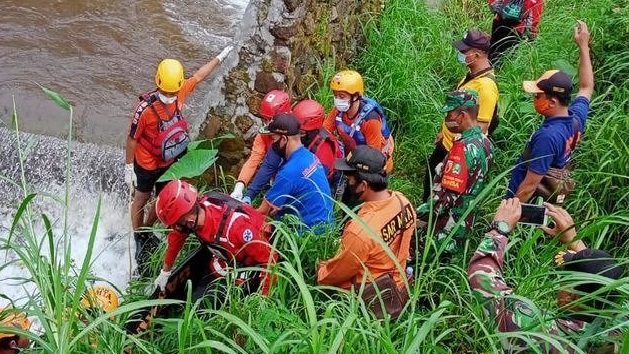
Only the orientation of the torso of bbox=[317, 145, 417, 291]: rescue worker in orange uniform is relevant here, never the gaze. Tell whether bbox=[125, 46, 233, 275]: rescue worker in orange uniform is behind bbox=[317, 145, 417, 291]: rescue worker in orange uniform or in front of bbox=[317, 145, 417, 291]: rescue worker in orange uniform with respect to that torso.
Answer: in front

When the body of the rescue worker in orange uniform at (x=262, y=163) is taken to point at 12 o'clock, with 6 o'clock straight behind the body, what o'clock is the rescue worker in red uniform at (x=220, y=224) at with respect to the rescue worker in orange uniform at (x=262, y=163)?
the rescue worker in red uniform at (x=220, y=224) is roughly at 11 o'clock from the rescue worker in orange uniform at (x=262, y=163).

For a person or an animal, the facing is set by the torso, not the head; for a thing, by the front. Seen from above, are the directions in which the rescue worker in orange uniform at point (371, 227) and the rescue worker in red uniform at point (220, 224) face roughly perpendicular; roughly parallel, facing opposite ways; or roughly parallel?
roughly perpendicular

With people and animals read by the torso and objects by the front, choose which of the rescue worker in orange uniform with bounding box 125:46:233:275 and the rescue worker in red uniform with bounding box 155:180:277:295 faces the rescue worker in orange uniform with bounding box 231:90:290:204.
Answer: the rescue worker in orange uniform with bounding box 125:46:233:275

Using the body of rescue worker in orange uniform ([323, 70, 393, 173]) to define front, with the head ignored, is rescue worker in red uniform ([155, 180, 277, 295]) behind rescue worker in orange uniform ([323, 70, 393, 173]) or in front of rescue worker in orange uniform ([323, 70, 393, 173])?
in front

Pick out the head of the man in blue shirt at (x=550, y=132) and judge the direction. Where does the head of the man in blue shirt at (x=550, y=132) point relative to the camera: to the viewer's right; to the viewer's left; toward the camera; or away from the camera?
to the viewer's left

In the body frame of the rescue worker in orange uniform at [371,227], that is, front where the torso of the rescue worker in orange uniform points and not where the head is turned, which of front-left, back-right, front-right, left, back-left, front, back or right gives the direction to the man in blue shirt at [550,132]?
right

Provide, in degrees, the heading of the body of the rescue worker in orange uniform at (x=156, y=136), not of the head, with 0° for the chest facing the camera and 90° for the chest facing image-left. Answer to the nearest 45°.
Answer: approximately 315°

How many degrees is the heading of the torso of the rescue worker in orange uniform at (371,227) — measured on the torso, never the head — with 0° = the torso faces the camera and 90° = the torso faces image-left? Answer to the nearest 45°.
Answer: approximately 135°

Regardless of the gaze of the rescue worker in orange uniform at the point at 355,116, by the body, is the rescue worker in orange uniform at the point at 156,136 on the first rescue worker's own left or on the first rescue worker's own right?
on the first rescue worker's own right

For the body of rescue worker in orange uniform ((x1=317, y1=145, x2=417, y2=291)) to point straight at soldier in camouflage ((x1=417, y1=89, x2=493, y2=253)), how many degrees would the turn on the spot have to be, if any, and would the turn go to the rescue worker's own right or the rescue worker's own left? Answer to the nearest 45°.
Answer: approximately 90° to the rescue worker's own right
